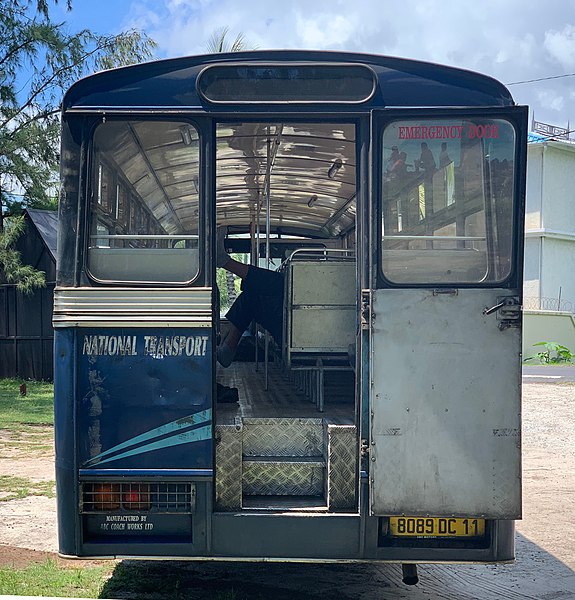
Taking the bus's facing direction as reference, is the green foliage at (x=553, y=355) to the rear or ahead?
ahead

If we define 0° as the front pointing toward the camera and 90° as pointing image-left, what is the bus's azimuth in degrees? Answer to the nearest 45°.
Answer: approximately 180°

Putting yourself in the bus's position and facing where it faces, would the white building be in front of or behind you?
in front

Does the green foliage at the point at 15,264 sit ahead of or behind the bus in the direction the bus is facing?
ahead
